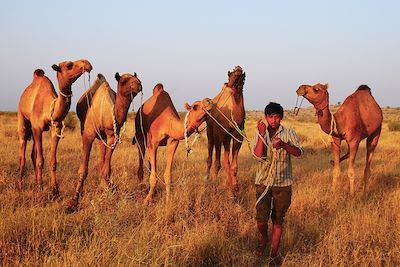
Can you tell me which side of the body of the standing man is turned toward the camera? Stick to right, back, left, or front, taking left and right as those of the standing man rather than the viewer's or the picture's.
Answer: front

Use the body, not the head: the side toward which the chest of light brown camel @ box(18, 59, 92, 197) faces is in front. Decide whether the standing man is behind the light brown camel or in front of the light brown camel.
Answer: in front

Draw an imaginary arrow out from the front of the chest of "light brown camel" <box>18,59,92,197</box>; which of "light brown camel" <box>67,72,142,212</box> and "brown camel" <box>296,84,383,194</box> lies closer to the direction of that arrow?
the light brown camel

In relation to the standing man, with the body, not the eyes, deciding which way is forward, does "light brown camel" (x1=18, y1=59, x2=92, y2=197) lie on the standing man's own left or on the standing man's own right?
on the standing man's own right

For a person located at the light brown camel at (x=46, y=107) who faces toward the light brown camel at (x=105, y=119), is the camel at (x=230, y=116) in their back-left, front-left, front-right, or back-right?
front-left

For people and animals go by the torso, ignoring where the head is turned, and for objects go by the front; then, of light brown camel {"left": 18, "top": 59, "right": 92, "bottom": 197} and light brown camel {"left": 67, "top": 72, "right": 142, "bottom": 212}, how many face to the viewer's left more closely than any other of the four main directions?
0

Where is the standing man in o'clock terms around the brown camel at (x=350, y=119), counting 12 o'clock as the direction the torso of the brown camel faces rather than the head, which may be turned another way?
The standing man is roughly at 11 o'clock from the brown camel.

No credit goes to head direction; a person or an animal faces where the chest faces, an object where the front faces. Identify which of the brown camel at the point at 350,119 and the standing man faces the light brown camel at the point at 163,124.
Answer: the brown camel

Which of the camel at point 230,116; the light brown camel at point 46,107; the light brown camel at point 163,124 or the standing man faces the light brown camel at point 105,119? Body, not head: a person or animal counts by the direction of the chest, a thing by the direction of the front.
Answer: the light brown camel at point 46,107

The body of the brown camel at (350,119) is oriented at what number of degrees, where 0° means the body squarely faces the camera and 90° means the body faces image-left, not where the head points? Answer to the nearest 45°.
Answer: approximately 45°

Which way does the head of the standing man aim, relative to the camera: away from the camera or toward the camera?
toward the camera

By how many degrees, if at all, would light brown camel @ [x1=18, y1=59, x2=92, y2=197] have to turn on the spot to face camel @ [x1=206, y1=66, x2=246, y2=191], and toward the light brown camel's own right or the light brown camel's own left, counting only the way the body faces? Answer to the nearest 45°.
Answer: approximately 45° to the light brown camel's own left

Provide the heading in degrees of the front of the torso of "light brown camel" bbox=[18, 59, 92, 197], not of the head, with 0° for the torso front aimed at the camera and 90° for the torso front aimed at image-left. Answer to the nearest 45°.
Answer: approximately 315°

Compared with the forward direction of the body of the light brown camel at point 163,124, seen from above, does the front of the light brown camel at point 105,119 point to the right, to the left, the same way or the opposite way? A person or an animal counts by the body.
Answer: the same way

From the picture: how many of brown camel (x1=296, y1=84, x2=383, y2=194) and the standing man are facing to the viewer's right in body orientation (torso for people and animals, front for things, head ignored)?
0

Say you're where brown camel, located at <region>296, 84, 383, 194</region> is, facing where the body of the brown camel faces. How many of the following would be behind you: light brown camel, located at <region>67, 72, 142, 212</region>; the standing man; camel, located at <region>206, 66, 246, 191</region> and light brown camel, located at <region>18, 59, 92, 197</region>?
0

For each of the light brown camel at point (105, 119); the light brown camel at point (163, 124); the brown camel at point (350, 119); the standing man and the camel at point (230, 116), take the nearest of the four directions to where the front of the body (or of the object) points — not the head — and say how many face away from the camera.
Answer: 0

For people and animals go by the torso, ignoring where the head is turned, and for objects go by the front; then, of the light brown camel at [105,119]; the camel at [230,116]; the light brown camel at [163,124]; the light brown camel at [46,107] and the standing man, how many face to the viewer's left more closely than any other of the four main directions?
0

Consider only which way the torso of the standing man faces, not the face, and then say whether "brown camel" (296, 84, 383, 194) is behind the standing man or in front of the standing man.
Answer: behind

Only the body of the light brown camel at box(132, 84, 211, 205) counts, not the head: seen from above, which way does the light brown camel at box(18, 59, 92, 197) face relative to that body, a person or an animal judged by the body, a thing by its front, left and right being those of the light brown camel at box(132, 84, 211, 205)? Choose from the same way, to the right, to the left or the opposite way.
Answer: the same way

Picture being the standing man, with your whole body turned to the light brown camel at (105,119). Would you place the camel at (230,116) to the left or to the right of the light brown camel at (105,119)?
right
